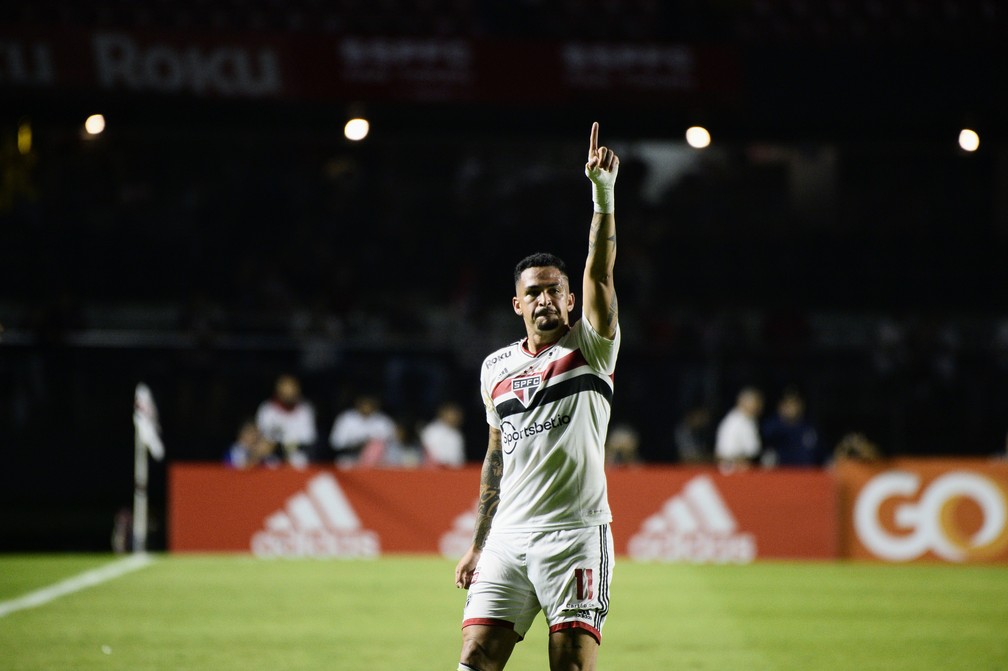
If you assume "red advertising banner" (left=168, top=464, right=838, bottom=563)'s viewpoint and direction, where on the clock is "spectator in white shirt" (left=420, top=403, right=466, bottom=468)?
The spectator in white shirt is roughly at 6 o'clock from the red advertising banner.

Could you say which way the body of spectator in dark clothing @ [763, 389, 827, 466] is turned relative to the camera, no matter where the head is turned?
toward the camera

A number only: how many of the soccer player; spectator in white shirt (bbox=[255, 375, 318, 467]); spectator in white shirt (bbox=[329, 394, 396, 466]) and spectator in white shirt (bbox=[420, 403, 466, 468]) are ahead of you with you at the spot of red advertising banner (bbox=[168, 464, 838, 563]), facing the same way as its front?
1

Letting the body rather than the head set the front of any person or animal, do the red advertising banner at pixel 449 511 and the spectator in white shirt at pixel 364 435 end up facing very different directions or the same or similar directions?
same or similar directions

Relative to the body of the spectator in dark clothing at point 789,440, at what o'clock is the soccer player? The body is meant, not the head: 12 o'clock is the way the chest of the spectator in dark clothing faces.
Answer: The soccer player is roughly at 12 o'clock from the spectator in dark clothing.

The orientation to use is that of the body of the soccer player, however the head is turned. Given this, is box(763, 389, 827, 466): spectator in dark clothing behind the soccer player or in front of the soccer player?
behind

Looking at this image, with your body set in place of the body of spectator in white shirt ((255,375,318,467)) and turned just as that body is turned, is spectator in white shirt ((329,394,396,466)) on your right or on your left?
on your left

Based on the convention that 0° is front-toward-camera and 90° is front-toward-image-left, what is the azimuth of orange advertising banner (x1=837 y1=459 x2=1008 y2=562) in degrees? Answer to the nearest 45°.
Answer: approximately 0°

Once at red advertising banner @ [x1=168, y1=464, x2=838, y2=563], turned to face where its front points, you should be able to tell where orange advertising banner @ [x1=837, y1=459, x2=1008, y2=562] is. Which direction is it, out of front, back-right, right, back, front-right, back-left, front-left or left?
left

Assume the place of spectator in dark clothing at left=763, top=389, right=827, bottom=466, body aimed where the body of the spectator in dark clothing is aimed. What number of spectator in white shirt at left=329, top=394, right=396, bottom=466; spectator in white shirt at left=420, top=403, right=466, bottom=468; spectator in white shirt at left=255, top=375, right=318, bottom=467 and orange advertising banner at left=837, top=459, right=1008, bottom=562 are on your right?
3

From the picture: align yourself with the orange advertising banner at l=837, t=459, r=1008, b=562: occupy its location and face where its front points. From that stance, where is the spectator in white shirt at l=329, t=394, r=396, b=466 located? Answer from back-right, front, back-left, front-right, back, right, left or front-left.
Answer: right

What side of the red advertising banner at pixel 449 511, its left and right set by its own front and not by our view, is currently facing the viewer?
front

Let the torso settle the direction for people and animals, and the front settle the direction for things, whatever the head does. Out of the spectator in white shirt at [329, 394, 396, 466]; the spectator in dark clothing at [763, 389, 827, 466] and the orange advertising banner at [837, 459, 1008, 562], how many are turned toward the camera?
3

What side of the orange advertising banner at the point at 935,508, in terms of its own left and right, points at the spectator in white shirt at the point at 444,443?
right

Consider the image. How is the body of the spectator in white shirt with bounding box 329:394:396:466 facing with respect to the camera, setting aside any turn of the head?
toward the camera
